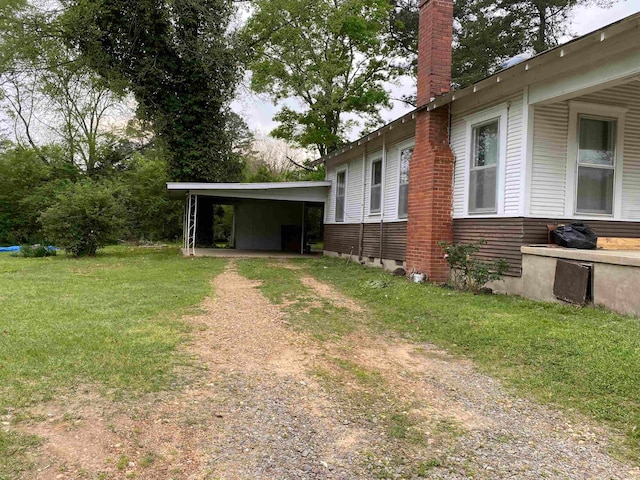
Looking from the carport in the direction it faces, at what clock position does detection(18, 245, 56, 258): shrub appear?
The shrub is roughly at 2 o'clock from the carport.

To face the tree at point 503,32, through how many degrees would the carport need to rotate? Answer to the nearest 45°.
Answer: approximately 90° to its left

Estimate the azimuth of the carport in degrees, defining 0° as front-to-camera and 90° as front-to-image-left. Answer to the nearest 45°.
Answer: approximately 0°

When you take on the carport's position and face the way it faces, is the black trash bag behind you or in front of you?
in front

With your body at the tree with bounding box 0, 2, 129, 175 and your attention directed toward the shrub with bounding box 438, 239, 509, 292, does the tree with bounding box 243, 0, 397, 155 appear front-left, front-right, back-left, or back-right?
front-left

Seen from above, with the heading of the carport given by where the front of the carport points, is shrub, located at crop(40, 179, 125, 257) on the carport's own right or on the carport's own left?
on the carport's own right

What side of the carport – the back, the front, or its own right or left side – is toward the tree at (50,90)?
right

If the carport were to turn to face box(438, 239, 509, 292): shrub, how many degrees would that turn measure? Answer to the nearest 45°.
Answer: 0° — it already faces it

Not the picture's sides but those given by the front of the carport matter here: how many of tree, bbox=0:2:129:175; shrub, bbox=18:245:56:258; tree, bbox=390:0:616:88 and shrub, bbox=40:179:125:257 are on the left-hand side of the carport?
1

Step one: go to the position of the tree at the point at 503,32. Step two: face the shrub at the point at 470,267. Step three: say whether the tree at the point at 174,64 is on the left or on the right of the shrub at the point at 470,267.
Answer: right

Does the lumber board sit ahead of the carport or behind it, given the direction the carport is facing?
ahead
